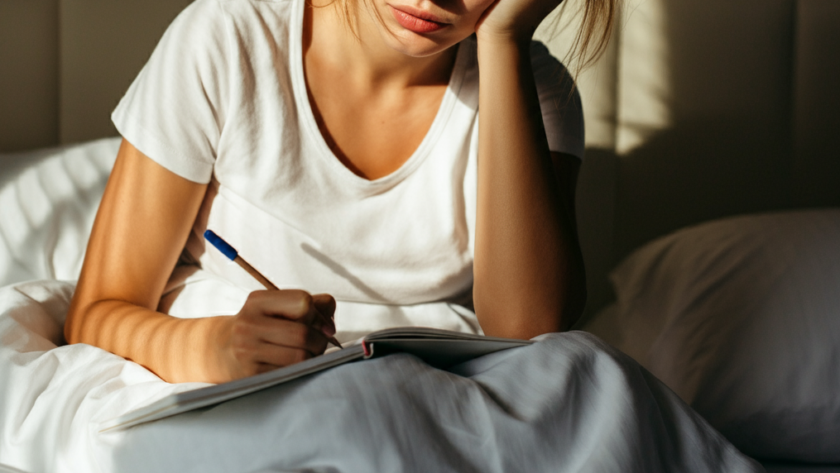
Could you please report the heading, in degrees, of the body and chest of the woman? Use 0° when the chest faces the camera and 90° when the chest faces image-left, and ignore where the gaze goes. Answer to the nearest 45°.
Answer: approximately 0°
